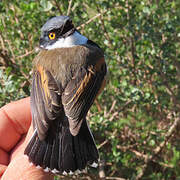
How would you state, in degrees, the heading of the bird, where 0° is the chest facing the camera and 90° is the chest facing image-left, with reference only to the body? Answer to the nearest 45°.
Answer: approximately 180°
